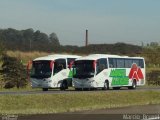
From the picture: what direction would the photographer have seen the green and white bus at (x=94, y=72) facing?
facing the viewer and to the left of the viewer

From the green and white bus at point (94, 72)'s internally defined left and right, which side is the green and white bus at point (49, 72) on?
on its right

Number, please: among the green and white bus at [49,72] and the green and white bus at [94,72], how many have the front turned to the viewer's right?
0

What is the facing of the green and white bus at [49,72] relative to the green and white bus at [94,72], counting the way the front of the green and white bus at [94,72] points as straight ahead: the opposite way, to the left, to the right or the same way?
the same way

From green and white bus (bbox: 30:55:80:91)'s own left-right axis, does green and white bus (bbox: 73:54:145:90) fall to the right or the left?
on its left
